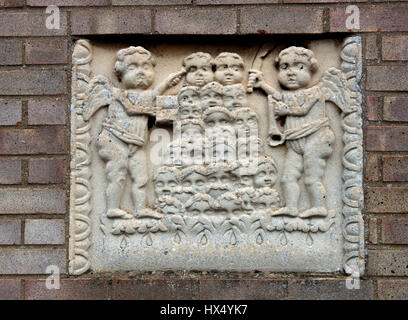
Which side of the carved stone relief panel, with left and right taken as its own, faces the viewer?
front
